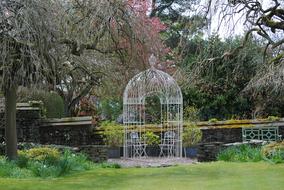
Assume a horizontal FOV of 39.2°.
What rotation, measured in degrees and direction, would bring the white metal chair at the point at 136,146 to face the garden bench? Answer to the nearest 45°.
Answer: approximately 45° to its left

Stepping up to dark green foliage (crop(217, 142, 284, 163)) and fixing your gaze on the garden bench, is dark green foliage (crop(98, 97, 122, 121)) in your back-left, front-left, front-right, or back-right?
front-left

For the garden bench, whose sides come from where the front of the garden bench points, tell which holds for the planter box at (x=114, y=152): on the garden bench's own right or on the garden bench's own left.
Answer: on the garden bench's own right

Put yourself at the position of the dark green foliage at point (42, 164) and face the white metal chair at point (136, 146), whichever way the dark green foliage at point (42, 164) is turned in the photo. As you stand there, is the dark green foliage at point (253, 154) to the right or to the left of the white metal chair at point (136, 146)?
right

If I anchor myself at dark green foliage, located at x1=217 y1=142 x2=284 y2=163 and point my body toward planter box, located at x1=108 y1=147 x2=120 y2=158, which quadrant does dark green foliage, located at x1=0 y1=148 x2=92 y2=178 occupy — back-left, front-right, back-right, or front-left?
front-left

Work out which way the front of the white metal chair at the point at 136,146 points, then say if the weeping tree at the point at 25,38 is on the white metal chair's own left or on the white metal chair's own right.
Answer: on the white metal chair's own right

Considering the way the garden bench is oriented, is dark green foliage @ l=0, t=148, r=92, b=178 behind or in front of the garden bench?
in front

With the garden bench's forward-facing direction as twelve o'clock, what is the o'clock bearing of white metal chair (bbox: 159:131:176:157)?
The white metal chair is roughly at 2 o'clock from the garden bench.

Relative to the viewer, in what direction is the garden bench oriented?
toward the camera

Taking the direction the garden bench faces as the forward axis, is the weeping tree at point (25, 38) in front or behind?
in front

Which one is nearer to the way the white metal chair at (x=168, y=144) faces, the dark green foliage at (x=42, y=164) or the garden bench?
the dark green foliage

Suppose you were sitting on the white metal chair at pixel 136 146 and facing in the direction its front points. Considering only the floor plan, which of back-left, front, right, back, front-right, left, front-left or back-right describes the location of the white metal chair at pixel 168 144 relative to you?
front-left

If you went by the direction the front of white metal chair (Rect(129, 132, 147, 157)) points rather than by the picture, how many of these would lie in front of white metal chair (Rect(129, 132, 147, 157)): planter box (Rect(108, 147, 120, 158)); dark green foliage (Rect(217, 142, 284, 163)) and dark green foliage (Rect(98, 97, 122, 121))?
1

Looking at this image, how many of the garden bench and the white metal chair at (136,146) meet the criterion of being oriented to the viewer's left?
0
